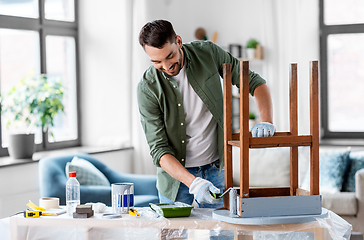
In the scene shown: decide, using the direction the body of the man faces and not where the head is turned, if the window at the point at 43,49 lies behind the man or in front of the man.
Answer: behind

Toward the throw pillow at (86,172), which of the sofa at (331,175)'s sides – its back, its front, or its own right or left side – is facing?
right

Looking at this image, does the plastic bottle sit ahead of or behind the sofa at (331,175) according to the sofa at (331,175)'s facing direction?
ahead

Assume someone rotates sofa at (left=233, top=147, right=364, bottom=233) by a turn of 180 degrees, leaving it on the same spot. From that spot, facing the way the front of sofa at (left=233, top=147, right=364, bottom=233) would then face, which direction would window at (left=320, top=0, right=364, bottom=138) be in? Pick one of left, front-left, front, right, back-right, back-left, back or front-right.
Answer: front

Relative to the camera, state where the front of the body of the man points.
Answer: toward the camera

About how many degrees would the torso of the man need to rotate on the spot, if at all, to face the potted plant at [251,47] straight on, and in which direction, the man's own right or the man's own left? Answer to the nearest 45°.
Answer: approximately 180°

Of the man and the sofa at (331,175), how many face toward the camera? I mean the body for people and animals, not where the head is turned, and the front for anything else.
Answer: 2

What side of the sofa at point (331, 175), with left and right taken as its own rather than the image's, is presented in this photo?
front

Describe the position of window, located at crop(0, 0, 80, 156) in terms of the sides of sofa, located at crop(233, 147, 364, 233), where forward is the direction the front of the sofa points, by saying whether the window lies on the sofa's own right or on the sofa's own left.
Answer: on the sofa's own right

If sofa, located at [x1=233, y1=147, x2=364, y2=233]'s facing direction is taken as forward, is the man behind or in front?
in front
